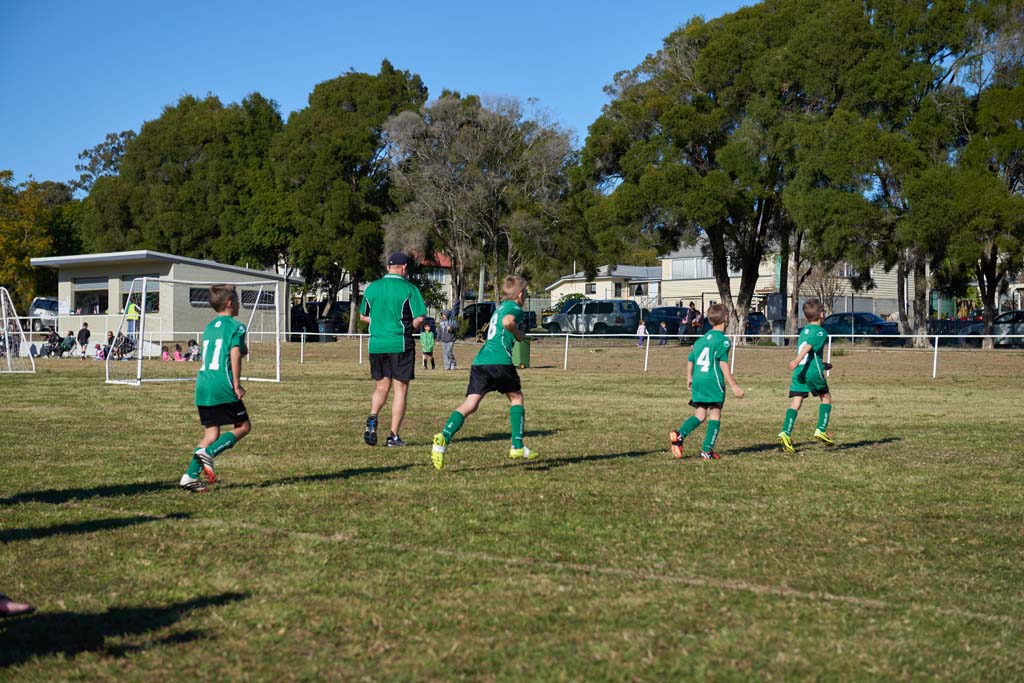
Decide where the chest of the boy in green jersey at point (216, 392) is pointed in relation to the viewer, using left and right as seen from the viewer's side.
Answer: facing away from the viewer and to the right of the viewer

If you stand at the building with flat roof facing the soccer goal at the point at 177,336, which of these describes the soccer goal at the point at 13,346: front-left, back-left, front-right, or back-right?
front-right

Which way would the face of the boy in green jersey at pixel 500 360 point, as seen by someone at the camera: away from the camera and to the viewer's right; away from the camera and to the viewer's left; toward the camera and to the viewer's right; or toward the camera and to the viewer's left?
away from the camera and to the viewer's right

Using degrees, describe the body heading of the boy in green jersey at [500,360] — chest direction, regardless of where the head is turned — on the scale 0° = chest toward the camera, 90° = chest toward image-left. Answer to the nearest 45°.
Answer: approximately 225°

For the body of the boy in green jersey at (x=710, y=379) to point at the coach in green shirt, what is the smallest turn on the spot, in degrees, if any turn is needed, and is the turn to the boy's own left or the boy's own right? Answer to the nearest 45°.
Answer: approximately 135° to the boy's own left

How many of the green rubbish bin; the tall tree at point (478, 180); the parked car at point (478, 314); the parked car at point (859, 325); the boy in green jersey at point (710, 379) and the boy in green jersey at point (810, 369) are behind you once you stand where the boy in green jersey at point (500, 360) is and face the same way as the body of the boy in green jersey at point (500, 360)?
0

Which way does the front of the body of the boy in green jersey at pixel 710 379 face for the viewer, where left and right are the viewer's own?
facing away from the viewer and to the right of the viewer

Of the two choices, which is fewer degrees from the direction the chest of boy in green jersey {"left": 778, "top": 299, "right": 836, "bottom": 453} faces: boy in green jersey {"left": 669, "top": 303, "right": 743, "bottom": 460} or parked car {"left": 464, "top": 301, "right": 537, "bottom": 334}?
the parked car

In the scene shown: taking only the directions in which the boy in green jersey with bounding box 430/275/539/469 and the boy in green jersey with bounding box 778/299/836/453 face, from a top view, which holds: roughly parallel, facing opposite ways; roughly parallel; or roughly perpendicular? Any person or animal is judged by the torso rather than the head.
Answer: roughly parallel

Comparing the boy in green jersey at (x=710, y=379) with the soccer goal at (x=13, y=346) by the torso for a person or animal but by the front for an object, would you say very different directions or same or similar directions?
very different directions

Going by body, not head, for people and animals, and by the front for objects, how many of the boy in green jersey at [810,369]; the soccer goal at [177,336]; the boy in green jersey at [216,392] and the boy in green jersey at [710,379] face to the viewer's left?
0

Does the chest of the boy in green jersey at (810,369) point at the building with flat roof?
no

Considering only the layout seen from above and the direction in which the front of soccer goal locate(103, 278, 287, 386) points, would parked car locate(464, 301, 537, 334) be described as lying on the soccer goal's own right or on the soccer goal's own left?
on the soccer goal's own left
